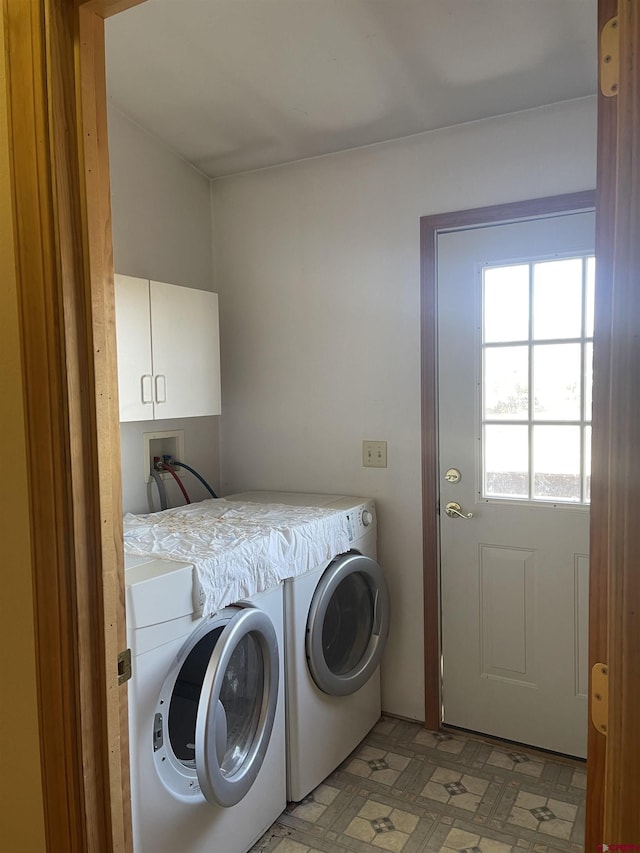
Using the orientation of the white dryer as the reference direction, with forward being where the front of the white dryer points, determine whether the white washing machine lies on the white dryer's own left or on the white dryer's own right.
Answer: on the white dryer's own right

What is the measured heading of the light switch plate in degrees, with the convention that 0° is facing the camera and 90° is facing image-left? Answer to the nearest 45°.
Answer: approximately 0°

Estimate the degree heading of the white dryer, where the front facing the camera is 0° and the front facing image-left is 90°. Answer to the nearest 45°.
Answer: approximately 315°

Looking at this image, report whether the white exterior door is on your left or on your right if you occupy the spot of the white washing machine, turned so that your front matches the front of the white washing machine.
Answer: on your left

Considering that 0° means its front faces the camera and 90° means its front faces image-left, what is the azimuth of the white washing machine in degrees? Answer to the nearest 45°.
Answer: approximately 315°

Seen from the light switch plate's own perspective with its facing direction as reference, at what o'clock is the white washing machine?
The white washing machine is roughly at 1 o'clock from the light switch plate.
